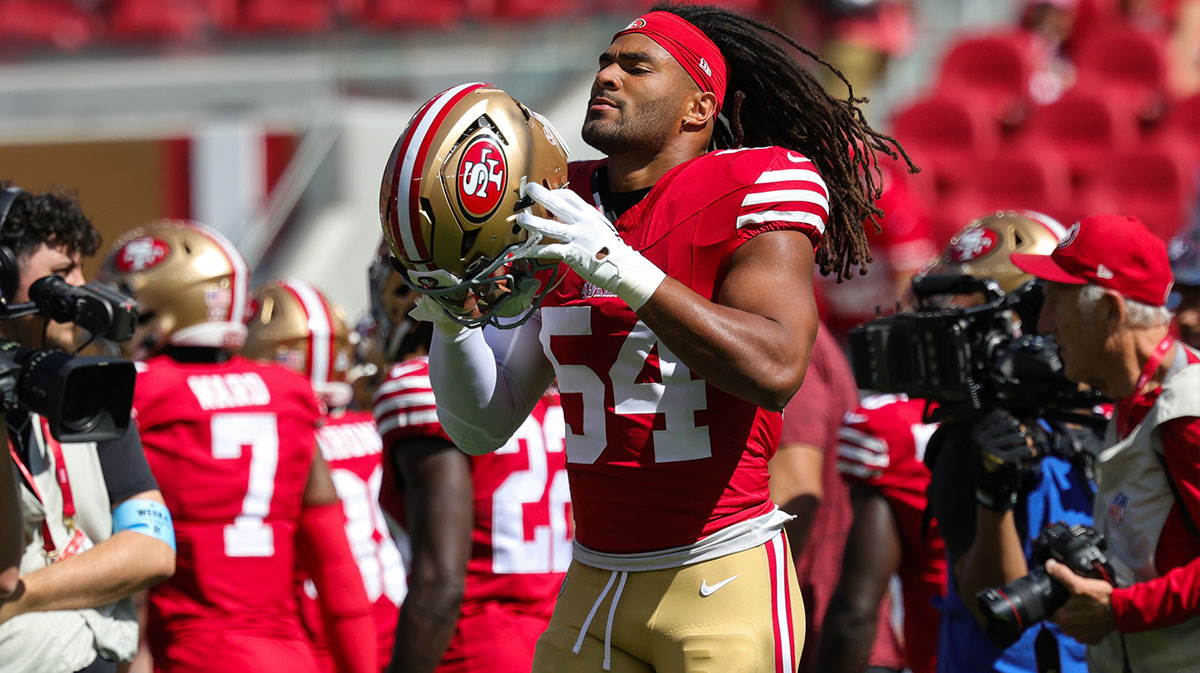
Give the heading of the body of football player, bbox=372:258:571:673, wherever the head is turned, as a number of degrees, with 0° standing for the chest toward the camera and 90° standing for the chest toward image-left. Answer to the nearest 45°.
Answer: approximately 135°

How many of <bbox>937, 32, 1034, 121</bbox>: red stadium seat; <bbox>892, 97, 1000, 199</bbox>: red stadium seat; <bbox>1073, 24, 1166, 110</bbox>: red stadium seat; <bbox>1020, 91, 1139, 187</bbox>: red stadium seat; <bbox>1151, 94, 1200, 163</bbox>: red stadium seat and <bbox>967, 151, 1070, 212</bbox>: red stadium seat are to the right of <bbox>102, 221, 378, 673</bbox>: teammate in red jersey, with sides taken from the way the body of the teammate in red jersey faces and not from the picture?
6

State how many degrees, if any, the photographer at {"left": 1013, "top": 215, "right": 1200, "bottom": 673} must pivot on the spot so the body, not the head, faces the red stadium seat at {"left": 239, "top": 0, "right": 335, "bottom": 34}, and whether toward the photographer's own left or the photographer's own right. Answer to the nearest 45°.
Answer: approximately 45° to the photographer's own right

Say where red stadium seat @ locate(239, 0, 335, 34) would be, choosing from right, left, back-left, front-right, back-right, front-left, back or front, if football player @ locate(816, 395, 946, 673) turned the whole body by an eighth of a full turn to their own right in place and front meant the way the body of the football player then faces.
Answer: front-left

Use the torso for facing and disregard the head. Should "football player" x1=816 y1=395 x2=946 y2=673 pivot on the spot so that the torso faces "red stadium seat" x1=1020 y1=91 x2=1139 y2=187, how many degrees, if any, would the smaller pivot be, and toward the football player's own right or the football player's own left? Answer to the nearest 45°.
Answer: approximately 45° to the football player's own right

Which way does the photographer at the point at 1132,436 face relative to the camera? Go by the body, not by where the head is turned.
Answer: to the viewer's left

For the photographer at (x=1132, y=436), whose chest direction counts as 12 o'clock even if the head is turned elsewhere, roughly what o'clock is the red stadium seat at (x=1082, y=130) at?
The red stadium seat is roughly at 3 o'clock from the photographer.

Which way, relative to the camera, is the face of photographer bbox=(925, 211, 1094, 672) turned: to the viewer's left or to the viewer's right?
to the viewer's left

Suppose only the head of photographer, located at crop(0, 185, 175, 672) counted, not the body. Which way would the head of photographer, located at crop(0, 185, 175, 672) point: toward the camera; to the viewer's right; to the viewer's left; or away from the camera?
to the viewer's right

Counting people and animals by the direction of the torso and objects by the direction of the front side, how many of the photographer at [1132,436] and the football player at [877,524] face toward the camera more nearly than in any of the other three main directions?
0

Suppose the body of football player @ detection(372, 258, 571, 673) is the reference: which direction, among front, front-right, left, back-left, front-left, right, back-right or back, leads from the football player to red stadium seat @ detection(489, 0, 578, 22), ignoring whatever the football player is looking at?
front-right

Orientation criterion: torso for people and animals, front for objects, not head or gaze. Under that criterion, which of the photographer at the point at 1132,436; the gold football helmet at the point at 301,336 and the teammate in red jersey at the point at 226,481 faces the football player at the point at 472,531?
the photographer

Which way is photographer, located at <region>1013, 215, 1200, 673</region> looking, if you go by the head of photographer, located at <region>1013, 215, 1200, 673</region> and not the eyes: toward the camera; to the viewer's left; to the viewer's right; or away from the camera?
to the viewer's left

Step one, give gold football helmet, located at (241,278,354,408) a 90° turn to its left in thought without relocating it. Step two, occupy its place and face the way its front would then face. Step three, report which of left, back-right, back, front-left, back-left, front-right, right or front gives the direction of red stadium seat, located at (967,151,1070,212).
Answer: back
